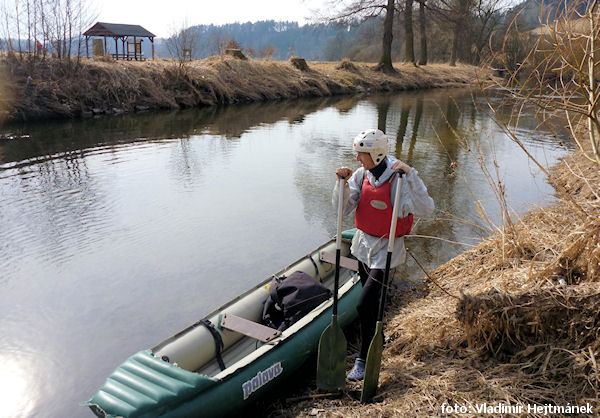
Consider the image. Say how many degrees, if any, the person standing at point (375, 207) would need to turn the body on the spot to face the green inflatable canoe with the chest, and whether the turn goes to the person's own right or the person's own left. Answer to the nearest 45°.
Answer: approximately 45° to the person's own right

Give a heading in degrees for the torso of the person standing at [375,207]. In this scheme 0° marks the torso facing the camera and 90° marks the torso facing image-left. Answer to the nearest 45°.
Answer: approximately 45°

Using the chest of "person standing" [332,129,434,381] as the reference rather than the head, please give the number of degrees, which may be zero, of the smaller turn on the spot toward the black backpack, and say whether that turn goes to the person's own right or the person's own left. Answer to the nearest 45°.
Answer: approximately 90° to the person's own right

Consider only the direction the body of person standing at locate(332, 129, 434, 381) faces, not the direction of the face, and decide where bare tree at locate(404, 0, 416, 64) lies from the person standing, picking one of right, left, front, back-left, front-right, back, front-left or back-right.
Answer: back-right

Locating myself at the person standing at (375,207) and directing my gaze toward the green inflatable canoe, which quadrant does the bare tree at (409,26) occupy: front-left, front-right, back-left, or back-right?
back-right
